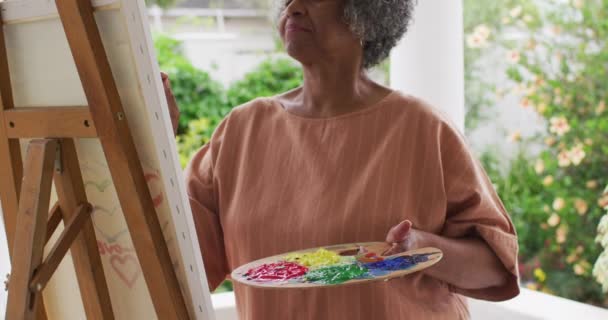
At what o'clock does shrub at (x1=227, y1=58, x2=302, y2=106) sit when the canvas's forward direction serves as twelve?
The shrub is roughly at 11 o'clock from the canvas.

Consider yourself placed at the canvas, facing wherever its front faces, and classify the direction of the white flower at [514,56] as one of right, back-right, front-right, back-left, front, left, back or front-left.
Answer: front

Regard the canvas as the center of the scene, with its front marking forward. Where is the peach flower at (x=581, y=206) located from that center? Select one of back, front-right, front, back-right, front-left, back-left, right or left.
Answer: front

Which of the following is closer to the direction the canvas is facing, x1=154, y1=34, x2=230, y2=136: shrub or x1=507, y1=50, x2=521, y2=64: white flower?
the white flower

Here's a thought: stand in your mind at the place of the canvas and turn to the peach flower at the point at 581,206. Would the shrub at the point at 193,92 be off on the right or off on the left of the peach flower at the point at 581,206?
left

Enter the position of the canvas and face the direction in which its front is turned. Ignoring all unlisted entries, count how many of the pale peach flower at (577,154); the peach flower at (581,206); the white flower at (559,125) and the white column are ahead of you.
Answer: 4

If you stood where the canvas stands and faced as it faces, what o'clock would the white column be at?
The white column is roughly at 12 o'clock from the canvas.

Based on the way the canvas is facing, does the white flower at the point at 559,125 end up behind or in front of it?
in front

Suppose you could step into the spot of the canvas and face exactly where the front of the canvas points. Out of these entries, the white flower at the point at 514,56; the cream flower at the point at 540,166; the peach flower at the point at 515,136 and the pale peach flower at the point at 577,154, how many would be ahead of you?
4

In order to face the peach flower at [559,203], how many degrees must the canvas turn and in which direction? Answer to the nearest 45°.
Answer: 0° — it already faces it

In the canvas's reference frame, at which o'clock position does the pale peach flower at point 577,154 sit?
The pale peach flower is roughly at 12 o'clock from the canvas.

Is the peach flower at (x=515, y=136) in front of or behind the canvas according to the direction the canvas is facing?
in front

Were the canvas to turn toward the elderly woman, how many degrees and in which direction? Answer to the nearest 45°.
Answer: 0° — it already faces them
